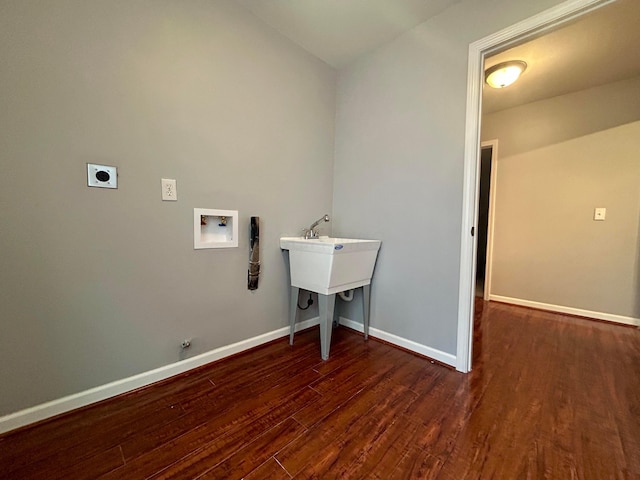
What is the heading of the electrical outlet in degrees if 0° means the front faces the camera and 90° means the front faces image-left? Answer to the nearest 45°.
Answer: approximately 0°

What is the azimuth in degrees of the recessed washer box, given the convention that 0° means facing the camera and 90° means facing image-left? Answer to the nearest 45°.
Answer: approximately 315°

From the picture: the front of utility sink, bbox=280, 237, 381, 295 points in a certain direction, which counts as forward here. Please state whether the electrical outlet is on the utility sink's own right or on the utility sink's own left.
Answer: on the utility sink's own right
